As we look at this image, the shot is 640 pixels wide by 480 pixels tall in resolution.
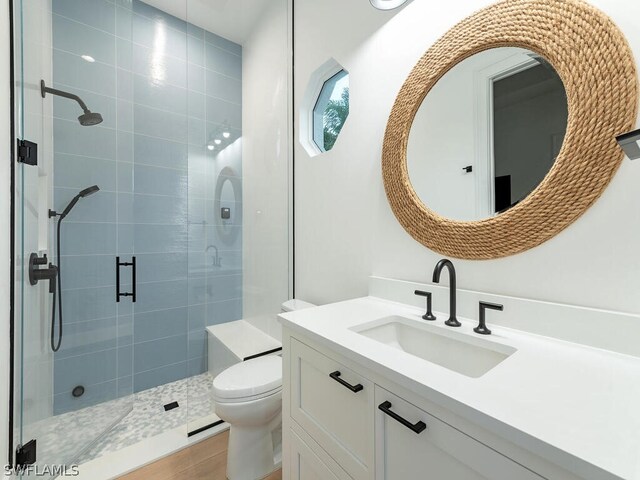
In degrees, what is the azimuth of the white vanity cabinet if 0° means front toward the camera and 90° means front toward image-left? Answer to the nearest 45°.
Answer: approximately 45°

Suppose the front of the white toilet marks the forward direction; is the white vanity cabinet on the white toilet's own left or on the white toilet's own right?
on the white toilet's own left

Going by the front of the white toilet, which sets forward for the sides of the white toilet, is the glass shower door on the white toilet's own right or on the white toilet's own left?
on the white toilet's own right

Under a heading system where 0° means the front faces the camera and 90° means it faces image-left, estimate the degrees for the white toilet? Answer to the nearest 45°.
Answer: approximately 45°
